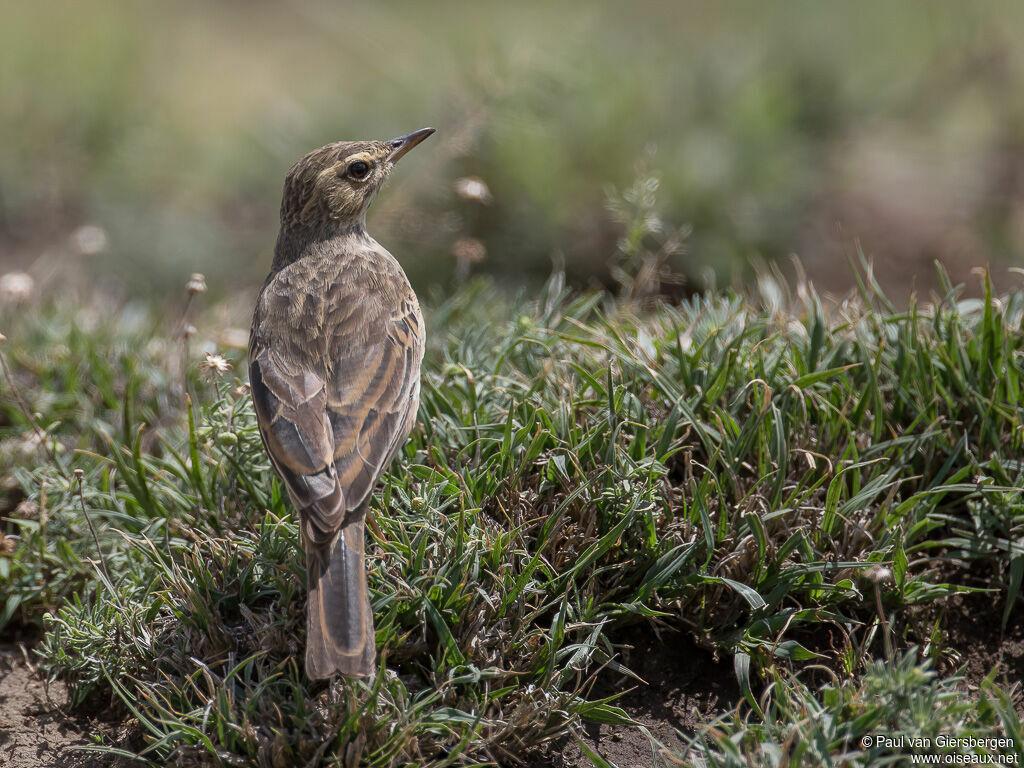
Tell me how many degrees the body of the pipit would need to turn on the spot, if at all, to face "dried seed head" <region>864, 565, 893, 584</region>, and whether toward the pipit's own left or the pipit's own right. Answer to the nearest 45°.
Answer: approximately 135° to the pipit's own right

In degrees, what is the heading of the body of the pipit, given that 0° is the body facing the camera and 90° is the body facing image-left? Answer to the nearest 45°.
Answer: approximately 180°
